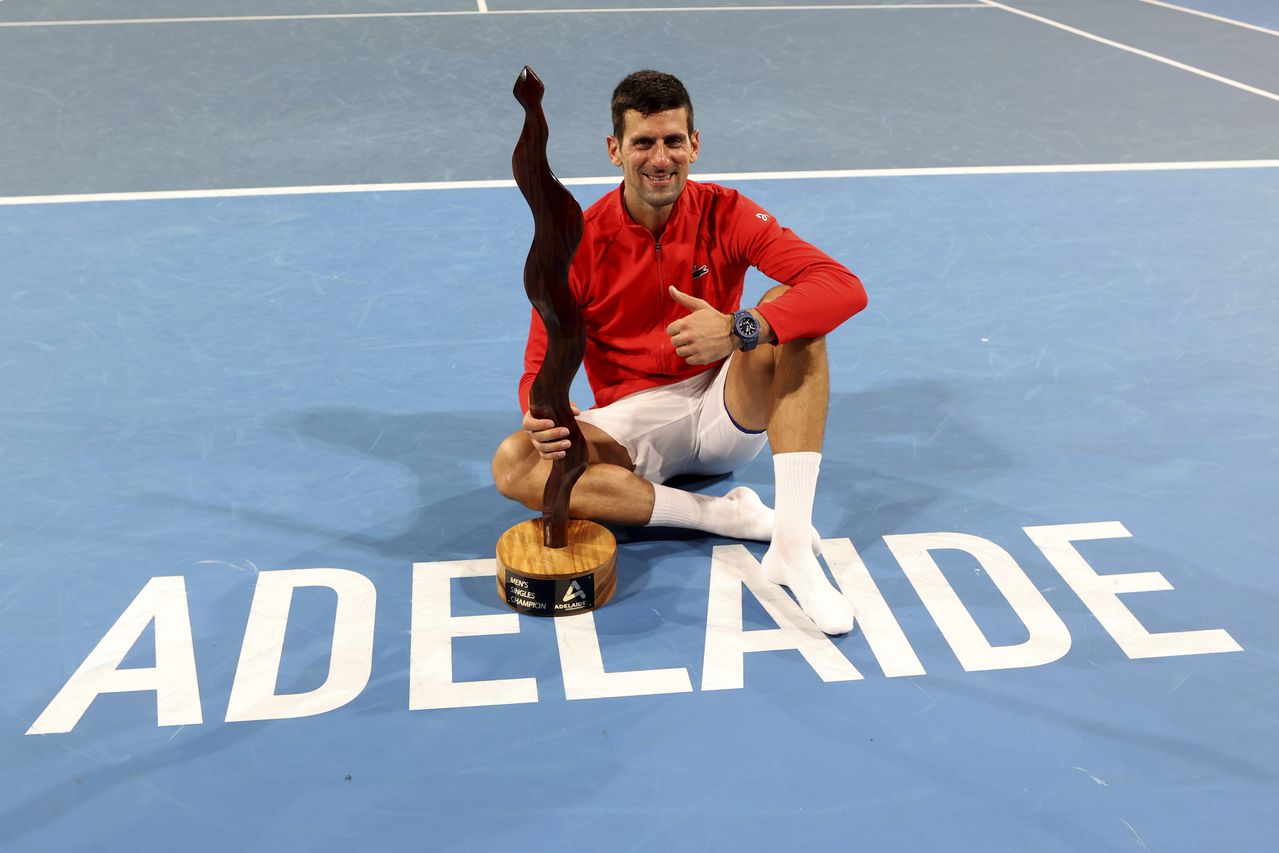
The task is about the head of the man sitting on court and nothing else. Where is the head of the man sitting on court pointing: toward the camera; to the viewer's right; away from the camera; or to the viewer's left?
toward the camera

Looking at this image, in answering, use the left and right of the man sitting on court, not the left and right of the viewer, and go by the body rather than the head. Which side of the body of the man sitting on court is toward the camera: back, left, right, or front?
front
